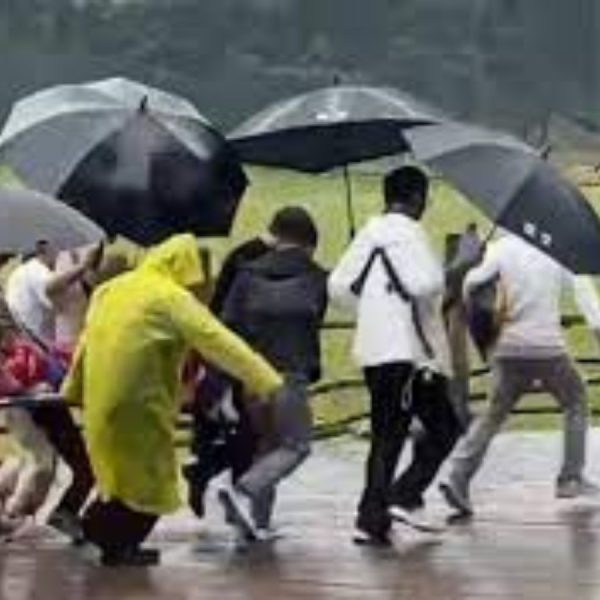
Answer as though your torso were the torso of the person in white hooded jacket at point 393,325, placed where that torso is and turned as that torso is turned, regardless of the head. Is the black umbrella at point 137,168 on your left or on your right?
on your left

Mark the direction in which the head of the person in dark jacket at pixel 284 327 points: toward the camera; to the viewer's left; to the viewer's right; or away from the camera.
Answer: away from the camera

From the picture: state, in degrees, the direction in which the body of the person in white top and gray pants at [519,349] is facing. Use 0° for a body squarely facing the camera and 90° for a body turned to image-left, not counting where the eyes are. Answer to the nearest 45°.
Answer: approximately 225°

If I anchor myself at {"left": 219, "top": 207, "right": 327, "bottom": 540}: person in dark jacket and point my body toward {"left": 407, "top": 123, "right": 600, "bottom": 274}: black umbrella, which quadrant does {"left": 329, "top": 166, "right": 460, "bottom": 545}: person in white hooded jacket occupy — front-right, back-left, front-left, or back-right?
front-right

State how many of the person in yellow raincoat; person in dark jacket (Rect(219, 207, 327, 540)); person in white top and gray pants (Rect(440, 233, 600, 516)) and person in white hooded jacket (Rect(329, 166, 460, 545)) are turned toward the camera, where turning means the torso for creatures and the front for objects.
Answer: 0

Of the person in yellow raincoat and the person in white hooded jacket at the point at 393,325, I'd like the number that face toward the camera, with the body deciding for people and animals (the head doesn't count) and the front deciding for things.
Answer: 0

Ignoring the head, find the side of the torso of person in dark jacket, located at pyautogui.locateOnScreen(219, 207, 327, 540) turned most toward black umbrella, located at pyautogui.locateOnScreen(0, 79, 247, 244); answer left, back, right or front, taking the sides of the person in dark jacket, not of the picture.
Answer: left

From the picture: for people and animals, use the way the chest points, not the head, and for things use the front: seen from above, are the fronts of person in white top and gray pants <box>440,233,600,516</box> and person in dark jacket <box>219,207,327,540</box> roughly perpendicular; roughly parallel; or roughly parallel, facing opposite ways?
roughly parallel

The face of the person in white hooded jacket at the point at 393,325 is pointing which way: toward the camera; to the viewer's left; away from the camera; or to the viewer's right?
away from the camera

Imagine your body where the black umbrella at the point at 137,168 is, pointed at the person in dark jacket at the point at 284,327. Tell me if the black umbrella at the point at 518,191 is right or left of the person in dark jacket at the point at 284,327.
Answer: left
